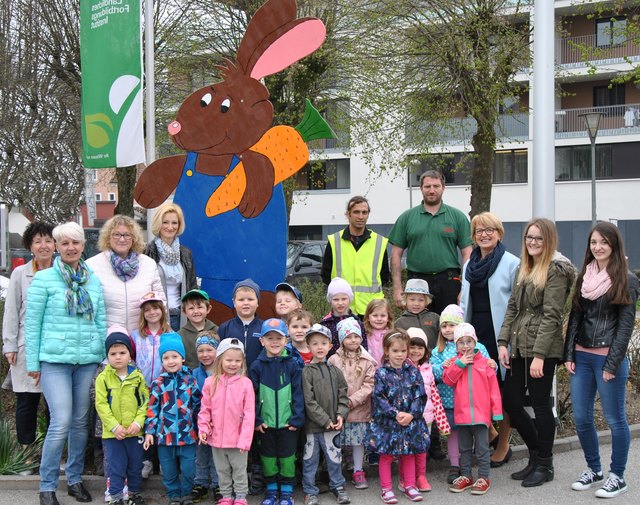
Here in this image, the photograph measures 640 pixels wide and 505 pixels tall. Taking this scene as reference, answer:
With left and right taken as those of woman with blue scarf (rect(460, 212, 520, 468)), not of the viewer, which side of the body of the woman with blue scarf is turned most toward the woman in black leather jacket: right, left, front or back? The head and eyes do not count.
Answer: left

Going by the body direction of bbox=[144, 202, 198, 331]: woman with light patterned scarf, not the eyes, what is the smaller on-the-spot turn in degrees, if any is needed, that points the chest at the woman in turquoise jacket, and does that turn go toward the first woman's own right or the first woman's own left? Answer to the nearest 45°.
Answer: approximately 45° to the first woman's own right

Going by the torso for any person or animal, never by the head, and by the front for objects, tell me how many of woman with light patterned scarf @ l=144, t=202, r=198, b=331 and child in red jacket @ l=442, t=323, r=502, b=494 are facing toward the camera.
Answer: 2

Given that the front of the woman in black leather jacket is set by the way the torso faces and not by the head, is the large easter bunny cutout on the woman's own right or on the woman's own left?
on the woman's own right

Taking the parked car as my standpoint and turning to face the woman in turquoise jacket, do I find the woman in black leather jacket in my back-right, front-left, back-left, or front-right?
front-left

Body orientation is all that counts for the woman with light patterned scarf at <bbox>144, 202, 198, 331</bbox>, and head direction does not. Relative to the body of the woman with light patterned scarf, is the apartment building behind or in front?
behind

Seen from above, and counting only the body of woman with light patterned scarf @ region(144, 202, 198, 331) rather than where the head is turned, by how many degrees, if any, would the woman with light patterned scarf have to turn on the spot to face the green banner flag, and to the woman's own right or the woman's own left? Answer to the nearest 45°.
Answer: approximately 180°

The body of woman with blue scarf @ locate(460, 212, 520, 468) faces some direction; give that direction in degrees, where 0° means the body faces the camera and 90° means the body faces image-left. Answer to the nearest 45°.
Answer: approximately 45°

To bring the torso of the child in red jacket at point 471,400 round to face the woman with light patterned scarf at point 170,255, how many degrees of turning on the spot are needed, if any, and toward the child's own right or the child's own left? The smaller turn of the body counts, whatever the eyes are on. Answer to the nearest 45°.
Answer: approximately 90° to the child's own right

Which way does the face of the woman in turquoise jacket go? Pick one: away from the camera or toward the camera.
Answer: toward the camera

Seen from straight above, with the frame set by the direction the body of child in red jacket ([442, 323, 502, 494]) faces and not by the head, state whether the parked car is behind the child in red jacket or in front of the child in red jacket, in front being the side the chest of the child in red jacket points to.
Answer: behind

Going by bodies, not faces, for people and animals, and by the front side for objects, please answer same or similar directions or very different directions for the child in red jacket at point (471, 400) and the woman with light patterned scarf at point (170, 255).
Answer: same or similar directions

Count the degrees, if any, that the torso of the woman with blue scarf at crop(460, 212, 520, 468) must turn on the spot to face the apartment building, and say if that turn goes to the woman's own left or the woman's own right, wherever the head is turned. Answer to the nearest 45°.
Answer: approximately 135° to the woman's own right

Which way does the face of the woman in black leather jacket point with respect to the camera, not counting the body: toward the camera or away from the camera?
toward the camera

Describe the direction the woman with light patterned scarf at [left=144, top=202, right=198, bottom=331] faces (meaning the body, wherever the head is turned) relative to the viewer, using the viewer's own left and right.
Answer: facing the viewer

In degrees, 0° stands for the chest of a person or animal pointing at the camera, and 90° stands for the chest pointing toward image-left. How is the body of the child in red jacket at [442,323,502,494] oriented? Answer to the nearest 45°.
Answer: approximately 0°

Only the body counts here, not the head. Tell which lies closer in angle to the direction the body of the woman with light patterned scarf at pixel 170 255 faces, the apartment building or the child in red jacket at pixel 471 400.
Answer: the child in red jacket

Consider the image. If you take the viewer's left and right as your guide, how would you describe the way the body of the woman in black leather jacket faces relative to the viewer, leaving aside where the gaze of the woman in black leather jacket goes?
facing the viewer and to the left of the viewer

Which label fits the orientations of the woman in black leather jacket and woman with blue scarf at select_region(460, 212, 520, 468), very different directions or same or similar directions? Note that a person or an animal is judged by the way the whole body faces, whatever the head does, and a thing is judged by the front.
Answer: same or similar directions
